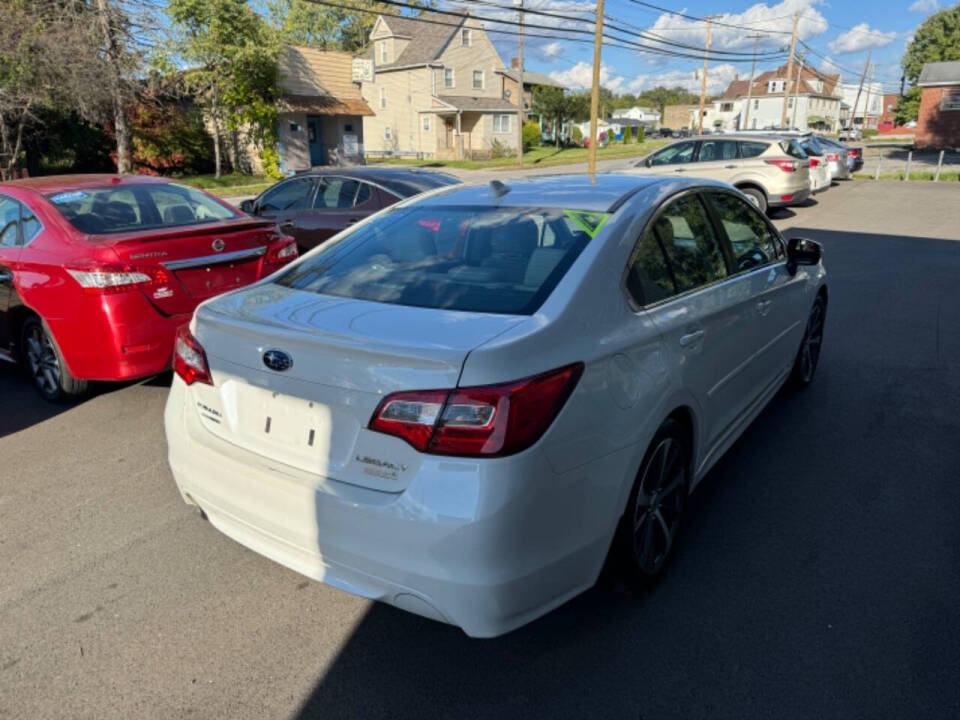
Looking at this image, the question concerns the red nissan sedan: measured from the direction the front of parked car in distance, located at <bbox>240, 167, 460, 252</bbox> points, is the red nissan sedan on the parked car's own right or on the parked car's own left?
on the parked car's own left

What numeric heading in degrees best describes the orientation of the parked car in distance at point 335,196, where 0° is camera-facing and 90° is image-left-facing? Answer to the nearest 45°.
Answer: approximately 135°

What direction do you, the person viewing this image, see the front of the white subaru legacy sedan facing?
facing away from the viewer and to the right of the viewer

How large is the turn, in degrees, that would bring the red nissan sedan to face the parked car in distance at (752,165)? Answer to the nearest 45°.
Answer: approximately 90° to its right

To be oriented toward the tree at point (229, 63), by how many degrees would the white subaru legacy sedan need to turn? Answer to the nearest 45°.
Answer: approximately 45° to its left

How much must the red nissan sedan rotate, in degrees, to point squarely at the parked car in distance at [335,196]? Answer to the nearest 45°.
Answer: approximately 90° to its right

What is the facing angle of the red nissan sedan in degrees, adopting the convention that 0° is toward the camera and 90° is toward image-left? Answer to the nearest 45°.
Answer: approximately 135°

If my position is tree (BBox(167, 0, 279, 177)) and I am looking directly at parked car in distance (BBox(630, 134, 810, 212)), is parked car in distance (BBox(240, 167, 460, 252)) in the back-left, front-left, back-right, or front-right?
front-right

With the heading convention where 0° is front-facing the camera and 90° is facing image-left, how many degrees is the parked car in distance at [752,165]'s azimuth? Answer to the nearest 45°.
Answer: approximately 135°

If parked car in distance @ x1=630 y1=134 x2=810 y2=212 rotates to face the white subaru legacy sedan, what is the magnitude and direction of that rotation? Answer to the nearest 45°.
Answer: approximately 135° to its left

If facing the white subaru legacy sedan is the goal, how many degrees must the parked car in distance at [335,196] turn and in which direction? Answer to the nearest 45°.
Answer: approximately 135° to its left
